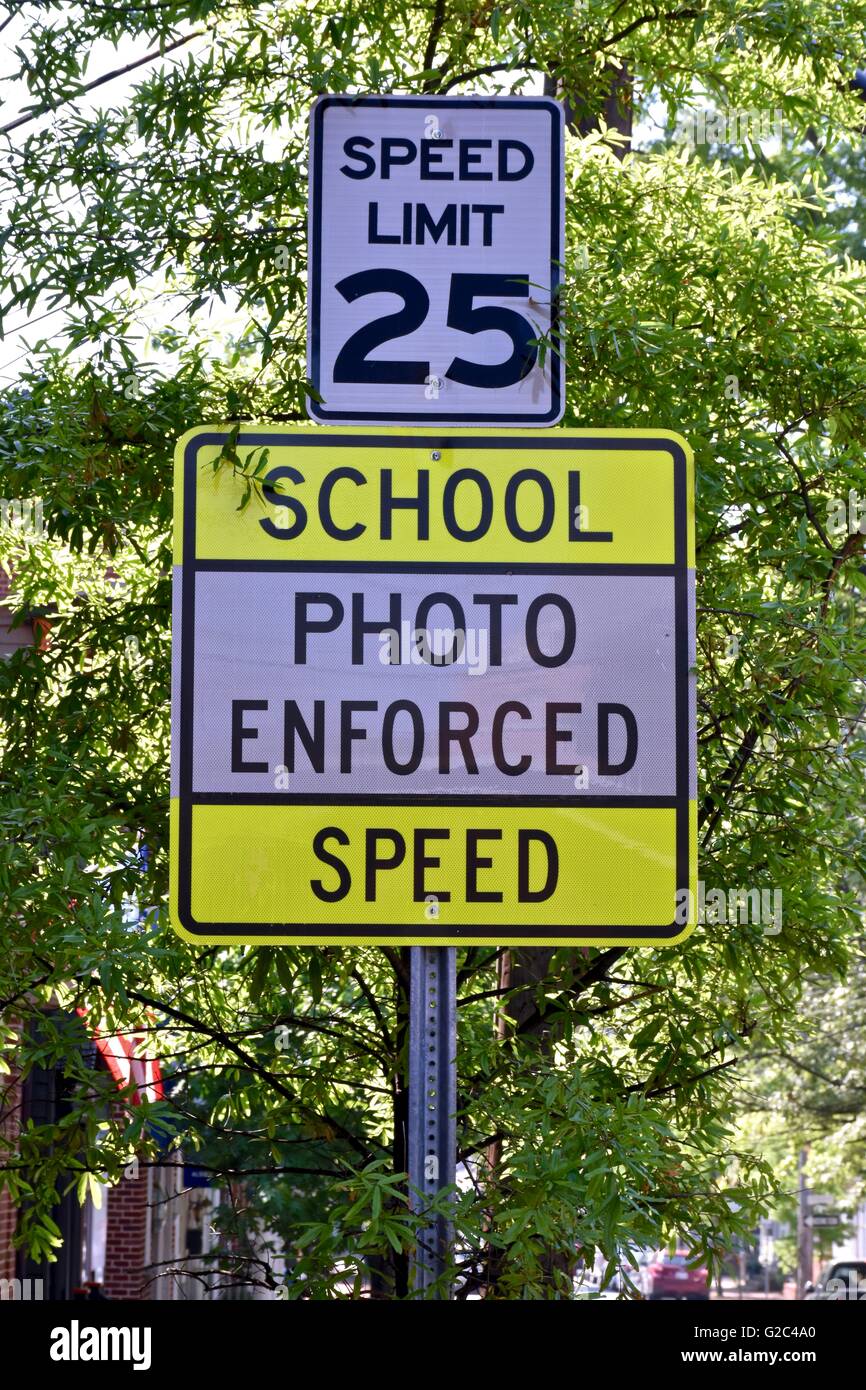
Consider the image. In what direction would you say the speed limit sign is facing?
toward the camera

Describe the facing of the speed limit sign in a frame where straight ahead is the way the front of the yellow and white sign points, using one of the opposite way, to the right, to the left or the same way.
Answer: the same way

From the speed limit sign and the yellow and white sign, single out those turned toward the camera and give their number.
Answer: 2

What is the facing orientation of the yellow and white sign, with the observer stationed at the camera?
facing the viewer
